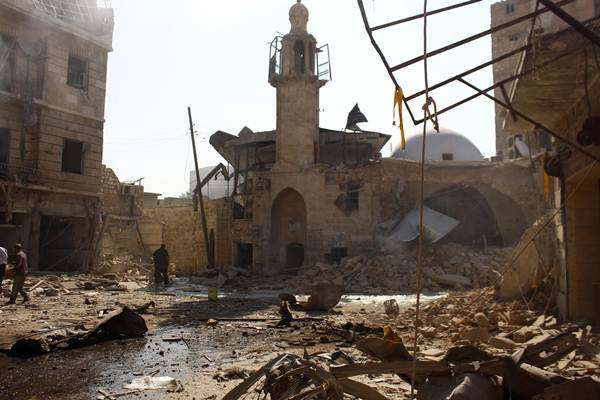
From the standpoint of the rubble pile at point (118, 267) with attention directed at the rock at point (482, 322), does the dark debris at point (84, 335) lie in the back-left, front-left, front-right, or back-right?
front-right

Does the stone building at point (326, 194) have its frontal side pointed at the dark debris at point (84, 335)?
yes

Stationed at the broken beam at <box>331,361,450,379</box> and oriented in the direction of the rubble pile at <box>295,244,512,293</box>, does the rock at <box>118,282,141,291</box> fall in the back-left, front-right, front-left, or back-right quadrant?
front-left

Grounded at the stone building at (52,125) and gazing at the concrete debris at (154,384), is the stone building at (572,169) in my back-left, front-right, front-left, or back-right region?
front-left

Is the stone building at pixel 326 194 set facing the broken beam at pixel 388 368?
yes

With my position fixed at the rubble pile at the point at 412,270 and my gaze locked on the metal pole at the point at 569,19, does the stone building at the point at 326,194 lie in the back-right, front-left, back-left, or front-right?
back-right

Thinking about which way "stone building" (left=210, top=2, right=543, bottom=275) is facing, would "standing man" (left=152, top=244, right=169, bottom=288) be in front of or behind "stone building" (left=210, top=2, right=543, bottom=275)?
in front

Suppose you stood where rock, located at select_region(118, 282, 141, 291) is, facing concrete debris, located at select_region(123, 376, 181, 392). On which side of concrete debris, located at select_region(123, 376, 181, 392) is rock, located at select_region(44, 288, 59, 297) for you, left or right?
right

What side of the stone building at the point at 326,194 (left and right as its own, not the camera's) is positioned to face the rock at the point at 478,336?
front

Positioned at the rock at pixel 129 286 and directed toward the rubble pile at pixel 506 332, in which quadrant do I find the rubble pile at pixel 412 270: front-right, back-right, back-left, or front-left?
front-left

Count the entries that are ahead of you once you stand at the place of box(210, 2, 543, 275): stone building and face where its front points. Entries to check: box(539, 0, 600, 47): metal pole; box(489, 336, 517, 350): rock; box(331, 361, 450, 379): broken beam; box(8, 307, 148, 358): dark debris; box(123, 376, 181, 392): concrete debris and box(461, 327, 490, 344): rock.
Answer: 6

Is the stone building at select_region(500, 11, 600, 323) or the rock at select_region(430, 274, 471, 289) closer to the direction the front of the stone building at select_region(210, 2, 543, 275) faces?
the stone building

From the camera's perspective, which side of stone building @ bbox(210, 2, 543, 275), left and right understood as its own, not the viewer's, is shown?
front

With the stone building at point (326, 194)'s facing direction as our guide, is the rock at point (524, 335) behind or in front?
in front

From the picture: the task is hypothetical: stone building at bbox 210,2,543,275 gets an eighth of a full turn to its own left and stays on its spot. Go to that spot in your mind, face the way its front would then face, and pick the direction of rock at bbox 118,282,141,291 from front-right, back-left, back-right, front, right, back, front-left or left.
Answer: right
